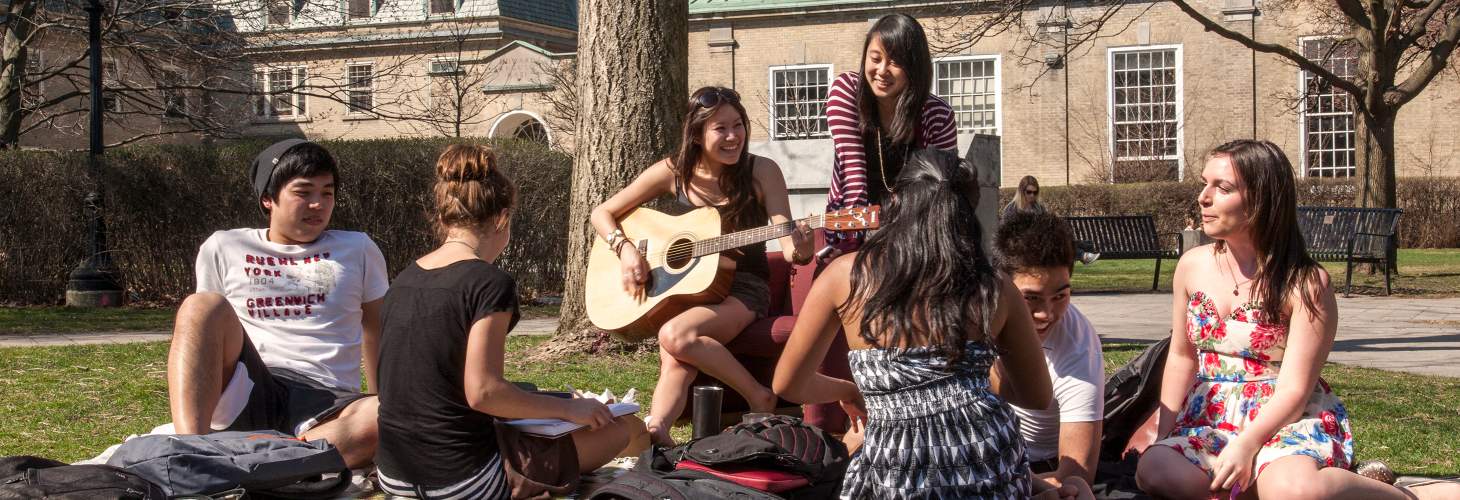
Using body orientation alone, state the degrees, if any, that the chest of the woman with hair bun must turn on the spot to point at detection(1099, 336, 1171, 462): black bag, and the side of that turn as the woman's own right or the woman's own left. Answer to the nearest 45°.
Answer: approximately 45° to the woman's own right

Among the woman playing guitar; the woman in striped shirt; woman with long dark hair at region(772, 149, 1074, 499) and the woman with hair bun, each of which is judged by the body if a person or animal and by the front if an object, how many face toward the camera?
2

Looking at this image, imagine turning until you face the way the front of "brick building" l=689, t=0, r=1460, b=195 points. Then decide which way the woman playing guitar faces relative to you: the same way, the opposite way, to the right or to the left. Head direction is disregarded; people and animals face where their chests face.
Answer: the same way

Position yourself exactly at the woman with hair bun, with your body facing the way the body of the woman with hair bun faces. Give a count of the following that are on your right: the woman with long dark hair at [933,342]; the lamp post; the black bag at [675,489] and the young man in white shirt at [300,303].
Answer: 2

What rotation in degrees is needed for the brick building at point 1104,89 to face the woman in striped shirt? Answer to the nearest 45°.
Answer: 0° — it already faces them

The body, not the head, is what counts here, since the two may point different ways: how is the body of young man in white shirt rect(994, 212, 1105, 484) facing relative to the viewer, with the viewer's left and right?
facing the viewer and to the left of the viewer

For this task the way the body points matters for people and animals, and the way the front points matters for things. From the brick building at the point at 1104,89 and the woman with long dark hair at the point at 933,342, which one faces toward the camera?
the brick building

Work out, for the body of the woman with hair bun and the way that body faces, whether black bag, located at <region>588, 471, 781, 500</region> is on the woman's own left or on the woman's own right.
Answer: on the woman's own right

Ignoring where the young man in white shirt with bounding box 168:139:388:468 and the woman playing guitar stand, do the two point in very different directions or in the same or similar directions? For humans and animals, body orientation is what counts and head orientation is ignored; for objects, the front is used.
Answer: same or similar directions

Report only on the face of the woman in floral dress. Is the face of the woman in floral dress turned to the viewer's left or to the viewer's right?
to the viewer's left

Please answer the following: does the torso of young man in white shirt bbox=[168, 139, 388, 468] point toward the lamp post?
no

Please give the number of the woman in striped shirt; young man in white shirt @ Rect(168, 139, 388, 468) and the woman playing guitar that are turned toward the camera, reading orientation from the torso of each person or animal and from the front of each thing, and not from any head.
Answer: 3

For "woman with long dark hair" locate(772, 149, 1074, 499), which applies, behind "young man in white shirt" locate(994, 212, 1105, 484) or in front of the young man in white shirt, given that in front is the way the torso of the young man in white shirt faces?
in front

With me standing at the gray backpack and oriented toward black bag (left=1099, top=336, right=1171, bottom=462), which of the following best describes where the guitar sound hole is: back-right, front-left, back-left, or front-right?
front-left

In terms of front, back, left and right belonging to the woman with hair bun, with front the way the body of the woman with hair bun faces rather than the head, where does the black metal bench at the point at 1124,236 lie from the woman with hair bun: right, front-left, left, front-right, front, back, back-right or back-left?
front

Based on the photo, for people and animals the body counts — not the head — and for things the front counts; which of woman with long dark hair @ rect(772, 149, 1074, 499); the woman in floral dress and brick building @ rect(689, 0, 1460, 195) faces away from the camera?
the woman with long dark hair

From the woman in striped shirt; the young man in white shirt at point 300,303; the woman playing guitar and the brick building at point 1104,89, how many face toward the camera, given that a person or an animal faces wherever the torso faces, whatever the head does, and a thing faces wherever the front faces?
4

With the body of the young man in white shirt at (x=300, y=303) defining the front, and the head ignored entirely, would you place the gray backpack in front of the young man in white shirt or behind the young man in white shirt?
in front

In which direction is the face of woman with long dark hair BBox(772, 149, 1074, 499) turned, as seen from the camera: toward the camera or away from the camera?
away from the camera

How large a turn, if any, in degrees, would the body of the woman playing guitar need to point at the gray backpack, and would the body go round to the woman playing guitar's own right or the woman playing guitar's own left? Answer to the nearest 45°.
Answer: approximately 45° to the woman playing guitar's own right

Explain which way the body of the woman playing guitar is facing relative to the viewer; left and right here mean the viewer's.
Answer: facing the viewer
